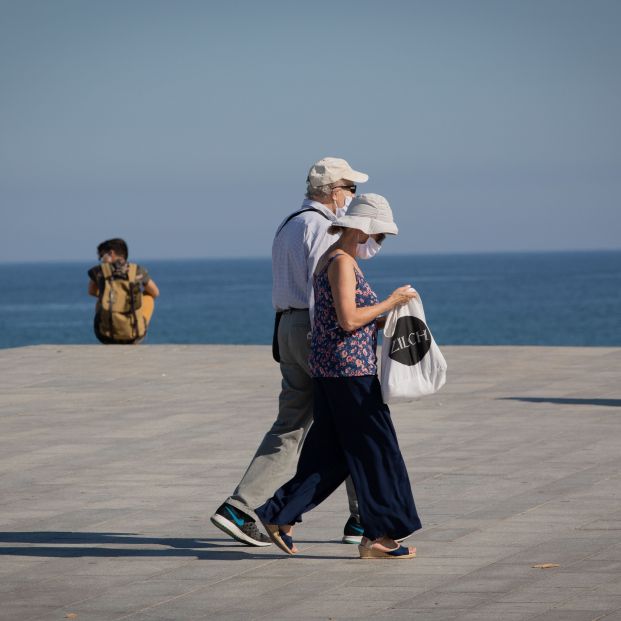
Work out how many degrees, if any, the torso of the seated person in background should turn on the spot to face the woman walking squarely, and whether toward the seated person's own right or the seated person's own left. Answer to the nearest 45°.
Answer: approximately 180°

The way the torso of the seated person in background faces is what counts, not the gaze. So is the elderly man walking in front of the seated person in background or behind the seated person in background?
behind

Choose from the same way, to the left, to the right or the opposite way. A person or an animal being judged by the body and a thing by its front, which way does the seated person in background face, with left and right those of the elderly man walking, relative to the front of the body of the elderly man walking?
to the left

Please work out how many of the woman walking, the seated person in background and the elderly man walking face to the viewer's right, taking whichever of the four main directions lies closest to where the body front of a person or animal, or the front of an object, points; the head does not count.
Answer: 2

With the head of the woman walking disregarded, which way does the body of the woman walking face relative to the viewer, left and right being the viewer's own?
facing to the right of the viewer

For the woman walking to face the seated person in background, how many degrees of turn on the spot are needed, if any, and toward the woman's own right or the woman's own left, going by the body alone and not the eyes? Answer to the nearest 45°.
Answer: approximately 90° to the woman's own left

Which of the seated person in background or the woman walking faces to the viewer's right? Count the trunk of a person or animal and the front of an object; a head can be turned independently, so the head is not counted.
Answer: the woman walking

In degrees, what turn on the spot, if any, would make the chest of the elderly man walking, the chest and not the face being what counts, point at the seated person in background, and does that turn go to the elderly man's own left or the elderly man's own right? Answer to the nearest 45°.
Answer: approximately 90° to the elderly man's own left

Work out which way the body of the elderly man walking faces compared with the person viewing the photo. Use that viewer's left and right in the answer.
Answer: facing to the right of the viewer

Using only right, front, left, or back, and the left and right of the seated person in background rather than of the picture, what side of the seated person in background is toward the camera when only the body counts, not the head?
back

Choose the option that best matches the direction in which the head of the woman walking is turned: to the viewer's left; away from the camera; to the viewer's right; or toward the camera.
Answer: to the viewer's right

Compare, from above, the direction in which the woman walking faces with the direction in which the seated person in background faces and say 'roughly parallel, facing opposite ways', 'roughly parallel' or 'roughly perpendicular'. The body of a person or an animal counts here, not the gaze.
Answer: roughly perpendicular

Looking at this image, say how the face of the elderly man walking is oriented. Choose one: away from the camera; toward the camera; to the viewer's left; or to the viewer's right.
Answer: to the viewer's right
